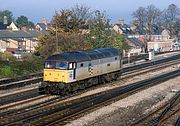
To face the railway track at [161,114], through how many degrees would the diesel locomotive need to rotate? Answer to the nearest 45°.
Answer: approximately 90° to its left

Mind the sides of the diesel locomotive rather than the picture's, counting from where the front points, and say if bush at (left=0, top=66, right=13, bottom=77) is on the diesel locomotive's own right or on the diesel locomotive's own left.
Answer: on the diesel locomotive's own right

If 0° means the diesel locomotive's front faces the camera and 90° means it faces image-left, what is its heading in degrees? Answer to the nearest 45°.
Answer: approximately 45°
